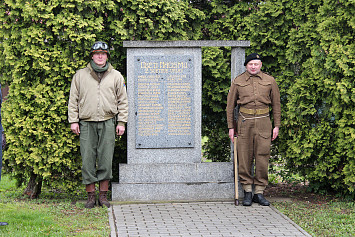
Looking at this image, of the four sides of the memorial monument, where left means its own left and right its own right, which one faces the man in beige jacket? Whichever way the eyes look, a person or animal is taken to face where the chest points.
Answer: right

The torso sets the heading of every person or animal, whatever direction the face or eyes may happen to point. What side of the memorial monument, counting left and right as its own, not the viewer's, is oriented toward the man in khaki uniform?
left

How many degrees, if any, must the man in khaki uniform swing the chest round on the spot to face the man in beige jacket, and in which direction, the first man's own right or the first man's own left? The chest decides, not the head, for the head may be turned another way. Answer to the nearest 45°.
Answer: approximately 90° to the first man's own right

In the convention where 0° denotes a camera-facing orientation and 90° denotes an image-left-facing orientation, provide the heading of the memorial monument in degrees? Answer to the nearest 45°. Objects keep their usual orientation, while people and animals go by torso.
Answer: approximately 0°

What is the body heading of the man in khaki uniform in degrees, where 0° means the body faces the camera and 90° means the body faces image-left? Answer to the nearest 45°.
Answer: approximately 0°

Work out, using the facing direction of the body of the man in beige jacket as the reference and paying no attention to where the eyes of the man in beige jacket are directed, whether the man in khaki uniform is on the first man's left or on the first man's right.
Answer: on the first man's left

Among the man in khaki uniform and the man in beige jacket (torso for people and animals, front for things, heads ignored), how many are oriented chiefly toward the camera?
2
